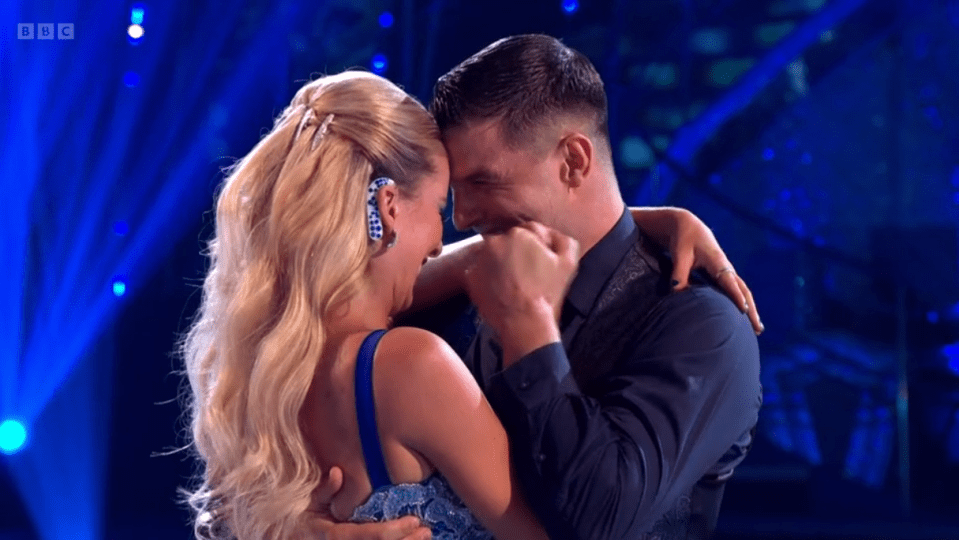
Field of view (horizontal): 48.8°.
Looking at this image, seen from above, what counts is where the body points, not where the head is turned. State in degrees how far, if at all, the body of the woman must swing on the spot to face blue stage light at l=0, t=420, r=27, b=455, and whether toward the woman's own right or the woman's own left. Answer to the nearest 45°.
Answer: approximately 90° to the woman's own left

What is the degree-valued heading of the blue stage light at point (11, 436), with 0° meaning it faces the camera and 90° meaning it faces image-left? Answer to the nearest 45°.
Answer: approximately 0°

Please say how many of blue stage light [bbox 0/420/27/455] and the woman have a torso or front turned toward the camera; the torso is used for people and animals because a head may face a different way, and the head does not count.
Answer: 1

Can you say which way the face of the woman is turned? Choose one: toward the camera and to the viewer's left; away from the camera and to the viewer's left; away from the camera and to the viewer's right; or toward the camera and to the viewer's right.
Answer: away from the camera and to the viewer's right

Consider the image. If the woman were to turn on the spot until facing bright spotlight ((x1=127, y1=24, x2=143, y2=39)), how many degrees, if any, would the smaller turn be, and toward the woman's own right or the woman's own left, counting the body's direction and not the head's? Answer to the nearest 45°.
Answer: approximately 45° to the woman's own left

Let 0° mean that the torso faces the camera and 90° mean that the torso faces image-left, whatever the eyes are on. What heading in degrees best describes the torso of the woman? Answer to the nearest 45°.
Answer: approximately 225°
